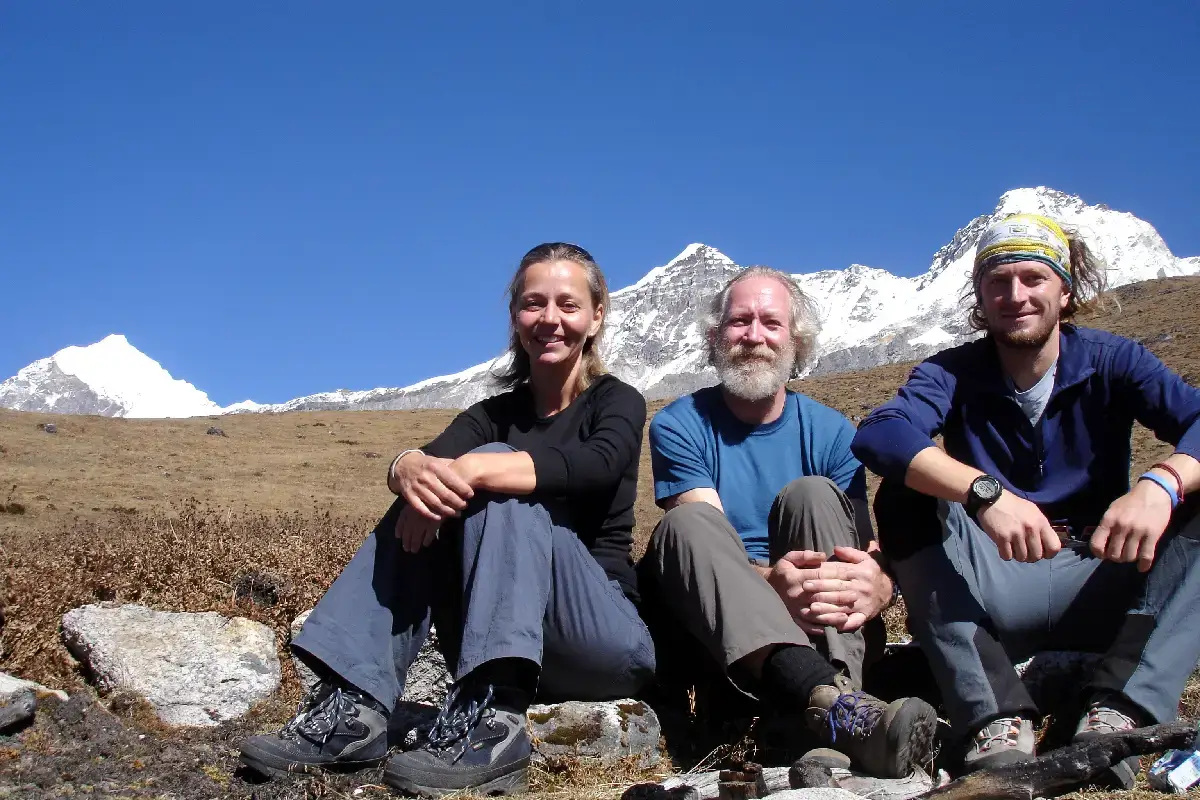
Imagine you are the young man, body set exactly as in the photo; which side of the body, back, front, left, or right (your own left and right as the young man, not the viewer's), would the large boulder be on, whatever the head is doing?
right

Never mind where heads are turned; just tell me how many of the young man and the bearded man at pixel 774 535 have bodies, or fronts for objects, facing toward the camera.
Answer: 2

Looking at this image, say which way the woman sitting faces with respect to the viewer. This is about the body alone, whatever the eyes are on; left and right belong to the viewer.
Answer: facing the viewer and to the left of the viewer

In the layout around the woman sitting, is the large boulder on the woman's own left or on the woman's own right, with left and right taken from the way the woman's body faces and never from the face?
on the woman's own right

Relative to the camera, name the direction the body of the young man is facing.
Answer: toward the camera

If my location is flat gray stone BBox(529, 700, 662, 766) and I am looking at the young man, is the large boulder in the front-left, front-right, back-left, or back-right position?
back-left

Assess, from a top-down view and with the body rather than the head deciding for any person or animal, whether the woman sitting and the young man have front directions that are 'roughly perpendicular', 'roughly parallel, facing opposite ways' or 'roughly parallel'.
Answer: roughly parallel

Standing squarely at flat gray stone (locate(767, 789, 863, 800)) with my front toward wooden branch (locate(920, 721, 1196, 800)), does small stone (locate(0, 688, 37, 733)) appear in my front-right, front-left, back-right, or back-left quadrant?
back-left

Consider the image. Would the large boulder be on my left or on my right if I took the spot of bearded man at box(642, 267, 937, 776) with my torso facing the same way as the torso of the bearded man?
on my right

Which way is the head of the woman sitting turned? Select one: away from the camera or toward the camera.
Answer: toward the camera

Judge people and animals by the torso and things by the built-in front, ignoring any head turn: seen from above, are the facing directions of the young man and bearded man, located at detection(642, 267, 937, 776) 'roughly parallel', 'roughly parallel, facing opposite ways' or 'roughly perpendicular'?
roughly parallel

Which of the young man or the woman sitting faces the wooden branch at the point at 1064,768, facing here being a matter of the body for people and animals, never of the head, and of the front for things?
the young man
